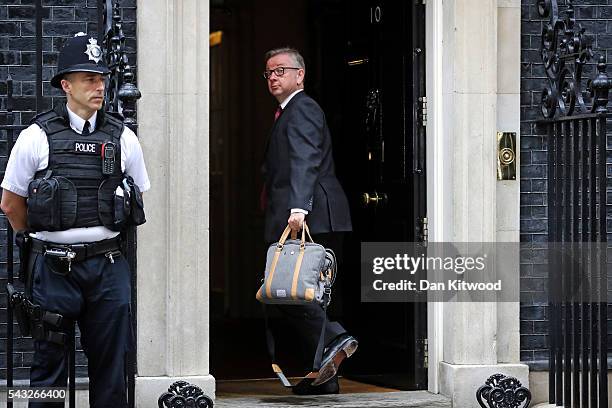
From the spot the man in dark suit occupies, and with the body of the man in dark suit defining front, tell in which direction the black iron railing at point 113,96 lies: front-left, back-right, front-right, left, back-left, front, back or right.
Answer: front-left

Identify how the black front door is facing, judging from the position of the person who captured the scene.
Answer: facing the viewer and to the left of the viewer

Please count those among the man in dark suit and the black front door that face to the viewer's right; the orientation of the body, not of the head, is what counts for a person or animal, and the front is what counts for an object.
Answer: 0

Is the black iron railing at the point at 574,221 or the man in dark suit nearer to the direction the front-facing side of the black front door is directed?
the man in dark suit

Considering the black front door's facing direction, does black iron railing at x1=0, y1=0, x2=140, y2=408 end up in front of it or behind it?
in front

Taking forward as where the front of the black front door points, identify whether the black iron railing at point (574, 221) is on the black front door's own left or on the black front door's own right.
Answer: on the black front door's own left

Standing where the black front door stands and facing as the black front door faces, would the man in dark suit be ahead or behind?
ahead

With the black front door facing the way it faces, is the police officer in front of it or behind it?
in front

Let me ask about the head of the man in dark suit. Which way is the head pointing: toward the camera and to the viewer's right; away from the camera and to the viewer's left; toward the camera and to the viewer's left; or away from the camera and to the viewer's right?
toward the camera and to the viewer's left

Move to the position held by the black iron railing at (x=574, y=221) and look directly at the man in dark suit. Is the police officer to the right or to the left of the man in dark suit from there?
left
